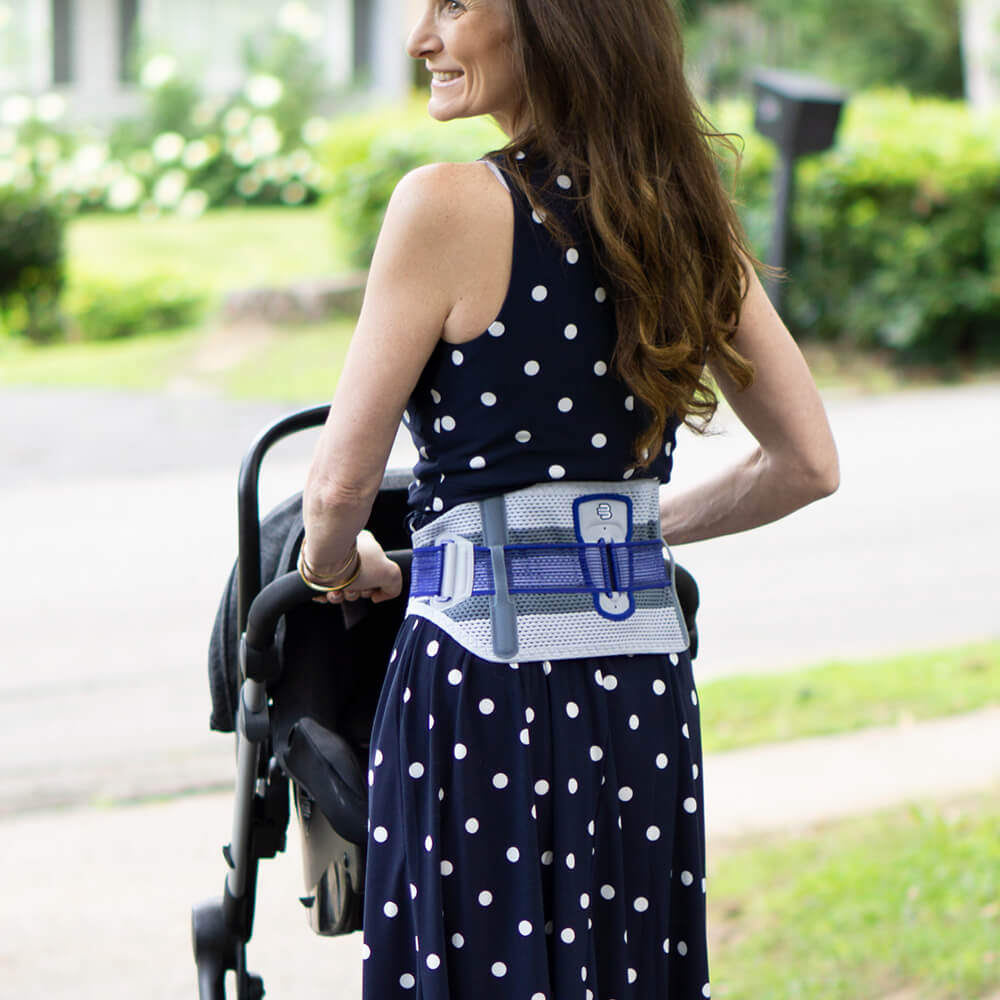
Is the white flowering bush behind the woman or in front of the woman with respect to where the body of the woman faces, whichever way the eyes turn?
in front

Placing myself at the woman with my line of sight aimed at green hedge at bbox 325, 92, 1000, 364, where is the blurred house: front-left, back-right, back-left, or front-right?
front-left

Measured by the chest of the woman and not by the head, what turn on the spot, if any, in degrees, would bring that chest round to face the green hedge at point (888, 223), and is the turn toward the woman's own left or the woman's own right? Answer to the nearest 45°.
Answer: approximately 45° to the woman's own right

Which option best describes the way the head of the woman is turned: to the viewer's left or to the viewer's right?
to the viewer's left

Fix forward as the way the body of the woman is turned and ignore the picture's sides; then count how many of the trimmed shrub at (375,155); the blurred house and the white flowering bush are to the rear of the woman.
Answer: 0

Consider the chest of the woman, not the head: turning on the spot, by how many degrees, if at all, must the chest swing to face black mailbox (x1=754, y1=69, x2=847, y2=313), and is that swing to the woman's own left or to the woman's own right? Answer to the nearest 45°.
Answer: approximately 45° to the woman's own right

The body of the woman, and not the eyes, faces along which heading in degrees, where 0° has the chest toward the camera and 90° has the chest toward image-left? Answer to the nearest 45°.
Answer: approximately 135°

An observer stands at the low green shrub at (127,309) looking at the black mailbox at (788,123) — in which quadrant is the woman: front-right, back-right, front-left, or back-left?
front-right
